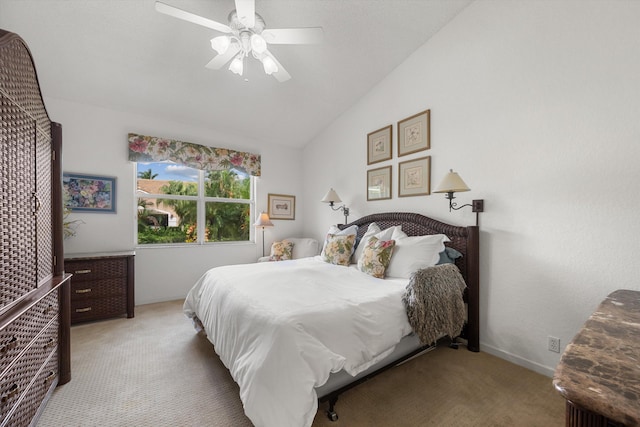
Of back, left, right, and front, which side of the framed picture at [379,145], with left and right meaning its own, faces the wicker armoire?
front

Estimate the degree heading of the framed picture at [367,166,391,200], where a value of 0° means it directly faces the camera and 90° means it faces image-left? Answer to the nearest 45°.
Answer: approximately 45°

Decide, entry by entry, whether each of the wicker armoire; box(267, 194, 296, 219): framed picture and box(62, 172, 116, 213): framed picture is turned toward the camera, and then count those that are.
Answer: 2

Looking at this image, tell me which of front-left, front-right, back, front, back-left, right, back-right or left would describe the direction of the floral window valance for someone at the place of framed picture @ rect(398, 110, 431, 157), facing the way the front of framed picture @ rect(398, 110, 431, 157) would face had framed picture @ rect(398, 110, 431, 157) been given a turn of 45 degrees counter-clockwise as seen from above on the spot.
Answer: right

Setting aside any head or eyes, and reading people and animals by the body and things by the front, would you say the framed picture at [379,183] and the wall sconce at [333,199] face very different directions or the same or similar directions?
same or similar directions

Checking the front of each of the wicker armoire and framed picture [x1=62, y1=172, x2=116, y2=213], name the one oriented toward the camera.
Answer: the framed picture

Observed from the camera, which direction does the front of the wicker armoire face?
facing to the right of the viewer

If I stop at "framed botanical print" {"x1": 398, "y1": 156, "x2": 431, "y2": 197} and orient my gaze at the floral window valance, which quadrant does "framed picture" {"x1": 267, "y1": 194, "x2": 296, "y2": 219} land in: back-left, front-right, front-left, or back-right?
front-right

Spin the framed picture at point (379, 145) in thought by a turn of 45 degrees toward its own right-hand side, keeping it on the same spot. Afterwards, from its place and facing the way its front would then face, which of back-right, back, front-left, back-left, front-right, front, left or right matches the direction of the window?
front

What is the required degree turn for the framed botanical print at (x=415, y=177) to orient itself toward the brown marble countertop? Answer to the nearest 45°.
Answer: approximately 45° to its left

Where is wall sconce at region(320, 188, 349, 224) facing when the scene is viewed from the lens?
facing the viewer and to the left of the viewer

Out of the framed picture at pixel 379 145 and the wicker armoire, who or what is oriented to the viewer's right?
the wicker armoire

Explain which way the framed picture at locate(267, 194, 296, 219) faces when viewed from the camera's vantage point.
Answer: facing the viewer

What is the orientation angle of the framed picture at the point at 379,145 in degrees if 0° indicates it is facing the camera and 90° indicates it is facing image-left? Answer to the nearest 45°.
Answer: approximately 45°

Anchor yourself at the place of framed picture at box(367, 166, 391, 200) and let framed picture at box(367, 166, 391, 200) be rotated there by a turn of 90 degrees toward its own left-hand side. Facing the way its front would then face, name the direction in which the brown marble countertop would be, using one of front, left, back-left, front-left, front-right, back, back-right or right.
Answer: front-right

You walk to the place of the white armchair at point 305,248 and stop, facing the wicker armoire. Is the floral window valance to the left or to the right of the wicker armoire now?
right

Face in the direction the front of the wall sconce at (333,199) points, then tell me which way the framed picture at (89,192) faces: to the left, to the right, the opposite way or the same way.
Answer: to the left

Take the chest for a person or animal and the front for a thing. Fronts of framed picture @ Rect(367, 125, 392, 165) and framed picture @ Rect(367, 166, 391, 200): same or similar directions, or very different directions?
same or similar directions
